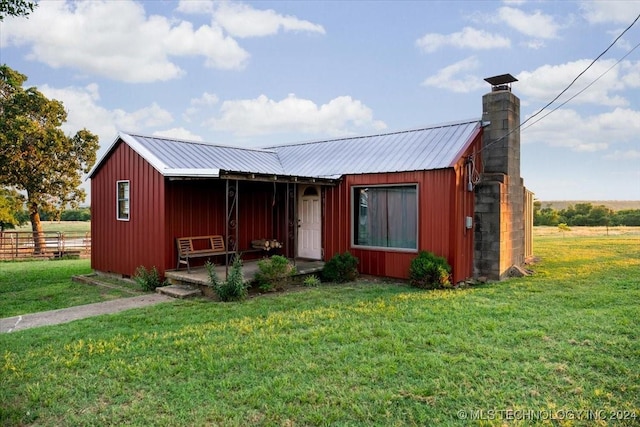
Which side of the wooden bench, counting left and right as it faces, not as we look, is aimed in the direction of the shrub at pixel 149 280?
right

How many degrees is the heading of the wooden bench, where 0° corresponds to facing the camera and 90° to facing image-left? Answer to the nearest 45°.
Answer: approximately 315°

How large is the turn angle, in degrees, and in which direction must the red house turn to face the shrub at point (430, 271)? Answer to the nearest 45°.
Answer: approximately 90° to its left

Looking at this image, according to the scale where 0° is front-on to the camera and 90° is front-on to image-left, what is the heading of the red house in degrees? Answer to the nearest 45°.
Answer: approximately 45°

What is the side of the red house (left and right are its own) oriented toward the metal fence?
right

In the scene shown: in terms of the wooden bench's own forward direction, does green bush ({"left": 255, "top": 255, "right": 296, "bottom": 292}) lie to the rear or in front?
in front

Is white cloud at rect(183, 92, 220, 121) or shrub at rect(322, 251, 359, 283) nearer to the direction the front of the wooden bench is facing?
the shrub

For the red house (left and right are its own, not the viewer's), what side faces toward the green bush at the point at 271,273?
front

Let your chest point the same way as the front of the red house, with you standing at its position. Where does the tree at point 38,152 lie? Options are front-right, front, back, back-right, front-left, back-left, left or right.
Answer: right
